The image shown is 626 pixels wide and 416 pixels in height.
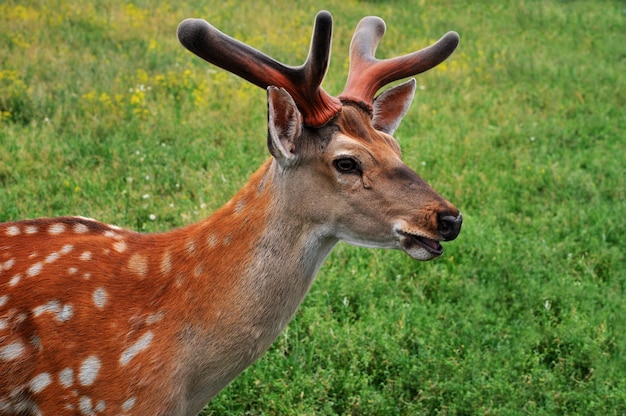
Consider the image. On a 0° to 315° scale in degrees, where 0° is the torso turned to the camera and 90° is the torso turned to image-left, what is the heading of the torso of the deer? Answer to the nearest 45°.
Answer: approximately 270°
